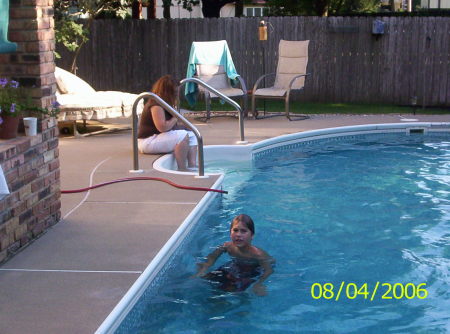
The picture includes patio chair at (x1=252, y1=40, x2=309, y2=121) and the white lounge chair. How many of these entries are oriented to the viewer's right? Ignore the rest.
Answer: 1

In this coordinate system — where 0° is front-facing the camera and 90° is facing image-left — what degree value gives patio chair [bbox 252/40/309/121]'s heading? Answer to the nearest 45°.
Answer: approximately 45°

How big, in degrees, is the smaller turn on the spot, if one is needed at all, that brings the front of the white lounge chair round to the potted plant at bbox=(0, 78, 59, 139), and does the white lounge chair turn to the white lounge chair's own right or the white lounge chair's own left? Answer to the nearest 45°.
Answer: approximately 90° to the white lounge chair's own right

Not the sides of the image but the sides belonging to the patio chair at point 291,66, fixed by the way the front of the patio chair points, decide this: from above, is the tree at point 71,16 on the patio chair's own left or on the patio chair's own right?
on the patio chair's own right

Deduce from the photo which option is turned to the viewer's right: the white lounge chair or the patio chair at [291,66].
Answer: the white lounge chair

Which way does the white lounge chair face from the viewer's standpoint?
to the viewer's right

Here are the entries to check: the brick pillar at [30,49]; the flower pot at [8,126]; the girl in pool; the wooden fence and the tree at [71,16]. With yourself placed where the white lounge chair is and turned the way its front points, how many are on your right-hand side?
3

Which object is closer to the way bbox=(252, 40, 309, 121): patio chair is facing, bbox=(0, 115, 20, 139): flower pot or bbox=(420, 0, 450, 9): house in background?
the flower pot

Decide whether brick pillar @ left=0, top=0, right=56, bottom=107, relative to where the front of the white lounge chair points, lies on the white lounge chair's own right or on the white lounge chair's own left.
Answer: on the white lounge chair's own right
